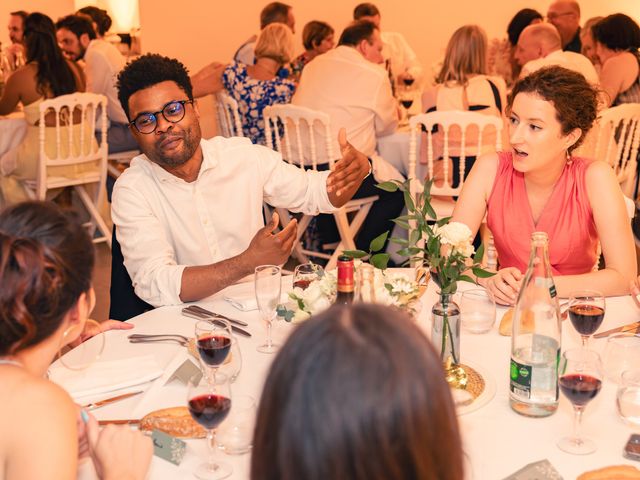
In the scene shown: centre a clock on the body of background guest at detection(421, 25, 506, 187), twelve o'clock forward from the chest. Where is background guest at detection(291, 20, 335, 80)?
background guest at detection(291, 20, 335, 80) is roughly at 11 o'clock from background guest at detection(421, 25, 506, 187).

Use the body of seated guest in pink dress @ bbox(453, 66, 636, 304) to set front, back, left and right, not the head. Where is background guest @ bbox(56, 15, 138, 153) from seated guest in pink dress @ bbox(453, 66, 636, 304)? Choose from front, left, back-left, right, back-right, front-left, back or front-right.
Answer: right

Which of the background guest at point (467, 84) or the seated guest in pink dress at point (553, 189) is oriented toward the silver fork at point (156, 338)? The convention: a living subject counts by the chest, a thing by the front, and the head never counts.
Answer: the seated guest in pink dress at point (553, 189)

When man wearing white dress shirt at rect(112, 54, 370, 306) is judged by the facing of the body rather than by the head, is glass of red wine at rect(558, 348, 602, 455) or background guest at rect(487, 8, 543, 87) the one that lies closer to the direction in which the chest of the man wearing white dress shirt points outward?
the glass of red wine

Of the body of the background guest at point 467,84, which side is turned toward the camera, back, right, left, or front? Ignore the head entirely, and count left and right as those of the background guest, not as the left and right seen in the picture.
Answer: back

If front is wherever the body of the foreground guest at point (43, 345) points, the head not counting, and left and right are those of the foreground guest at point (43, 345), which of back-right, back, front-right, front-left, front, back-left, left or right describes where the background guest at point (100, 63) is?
front-left

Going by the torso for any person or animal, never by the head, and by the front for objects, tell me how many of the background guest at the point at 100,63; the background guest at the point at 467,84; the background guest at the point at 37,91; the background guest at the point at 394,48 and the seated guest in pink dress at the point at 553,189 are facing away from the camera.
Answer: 2

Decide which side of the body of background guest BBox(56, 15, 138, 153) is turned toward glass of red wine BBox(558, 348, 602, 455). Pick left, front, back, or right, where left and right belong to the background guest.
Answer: left

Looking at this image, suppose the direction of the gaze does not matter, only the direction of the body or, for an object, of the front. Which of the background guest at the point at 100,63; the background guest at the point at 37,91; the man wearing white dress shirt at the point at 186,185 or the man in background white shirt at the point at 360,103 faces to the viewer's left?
the background guest at the point at 100,63

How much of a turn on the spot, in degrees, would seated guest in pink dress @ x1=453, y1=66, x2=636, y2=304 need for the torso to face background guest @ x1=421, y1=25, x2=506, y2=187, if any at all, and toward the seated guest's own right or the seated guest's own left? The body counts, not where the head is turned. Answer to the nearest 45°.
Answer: approximately 135° to the seated guest's own right

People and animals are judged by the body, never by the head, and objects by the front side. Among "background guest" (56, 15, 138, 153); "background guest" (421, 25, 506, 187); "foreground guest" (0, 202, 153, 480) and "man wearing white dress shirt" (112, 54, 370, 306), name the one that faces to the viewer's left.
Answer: "background guest" (56, 15, 138, 153)

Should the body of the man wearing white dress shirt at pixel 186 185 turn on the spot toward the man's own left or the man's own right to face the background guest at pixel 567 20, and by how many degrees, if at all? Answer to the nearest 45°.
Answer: approximately 90° to the man's own left

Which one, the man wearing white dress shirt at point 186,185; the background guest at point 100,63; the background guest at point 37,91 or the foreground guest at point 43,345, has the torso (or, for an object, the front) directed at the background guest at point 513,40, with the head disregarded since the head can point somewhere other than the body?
the foreground guest at point 43,345

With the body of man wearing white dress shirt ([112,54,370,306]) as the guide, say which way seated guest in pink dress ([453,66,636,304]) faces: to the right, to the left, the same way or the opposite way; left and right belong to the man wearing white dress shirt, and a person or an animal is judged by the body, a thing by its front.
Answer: to the right
